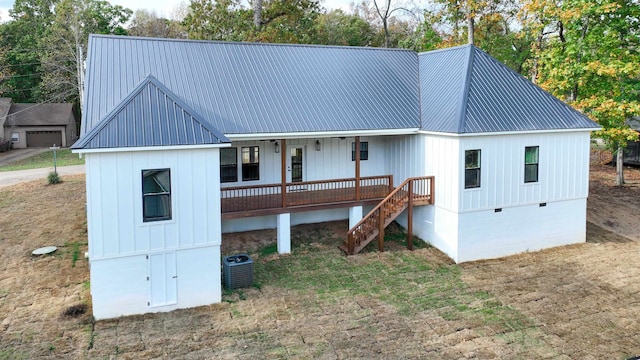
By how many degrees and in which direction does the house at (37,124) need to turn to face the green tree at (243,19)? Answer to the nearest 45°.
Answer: approximately 45° to its left

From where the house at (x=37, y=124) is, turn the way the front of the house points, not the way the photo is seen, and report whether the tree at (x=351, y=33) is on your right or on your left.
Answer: on your left

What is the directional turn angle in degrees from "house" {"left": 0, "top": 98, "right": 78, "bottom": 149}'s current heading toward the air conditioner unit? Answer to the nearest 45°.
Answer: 0° — it already faces it

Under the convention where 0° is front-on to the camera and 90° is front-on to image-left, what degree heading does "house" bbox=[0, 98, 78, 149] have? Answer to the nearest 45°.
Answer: approximately 0°

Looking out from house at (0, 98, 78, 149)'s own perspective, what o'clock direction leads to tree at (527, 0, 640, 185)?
The tree is roughly at 11 o'clock from the house.

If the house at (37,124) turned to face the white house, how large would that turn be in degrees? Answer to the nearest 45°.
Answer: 0° — it already faces it
